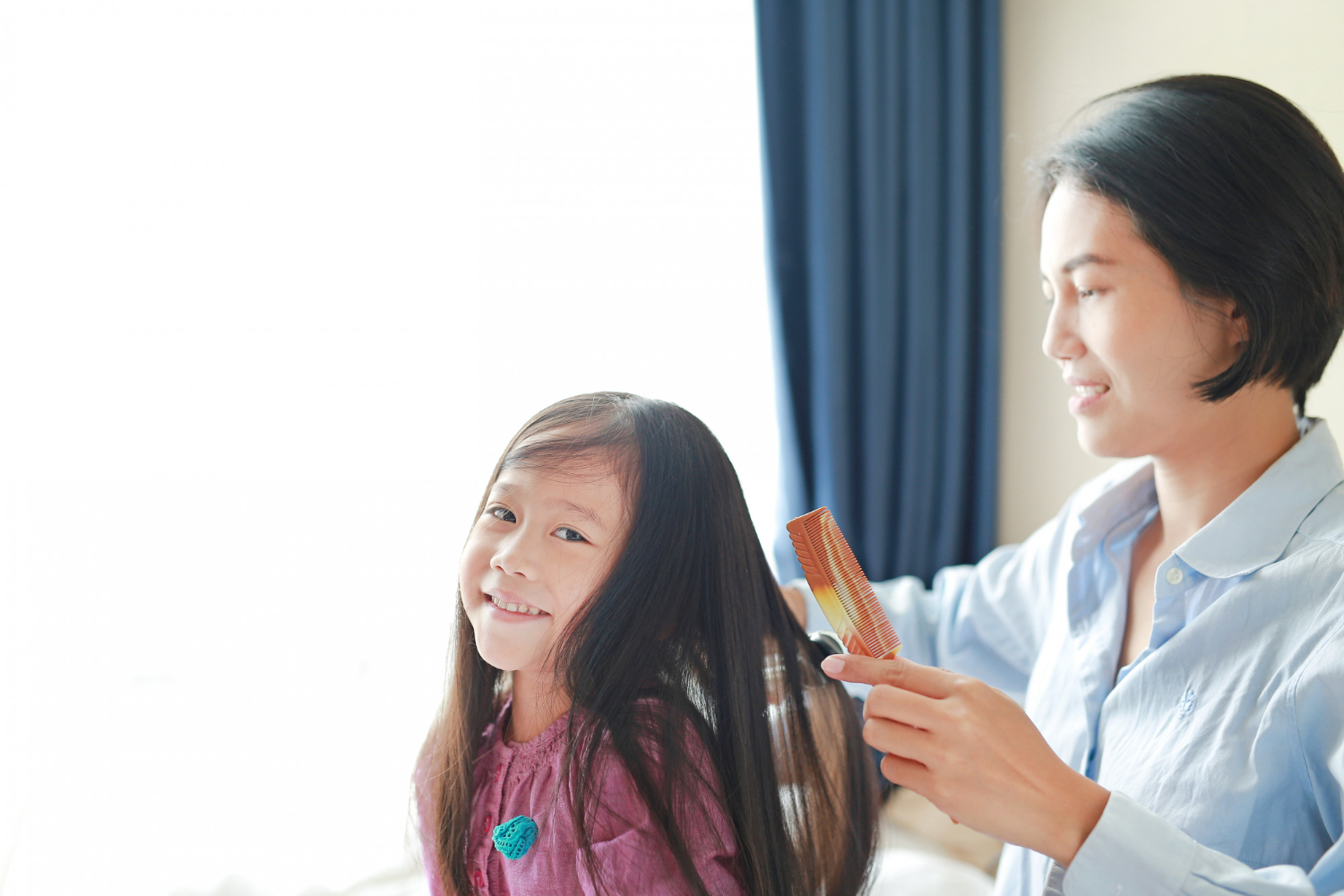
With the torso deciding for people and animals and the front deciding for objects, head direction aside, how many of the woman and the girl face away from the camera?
0

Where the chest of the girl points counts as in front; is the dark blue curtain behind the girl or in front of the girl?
behind

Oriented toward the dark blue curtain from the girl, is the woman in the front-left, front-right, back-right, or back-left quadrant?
front-right

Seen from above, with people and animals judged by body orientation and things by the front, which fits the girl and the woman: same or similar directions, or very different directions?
same or similar directions

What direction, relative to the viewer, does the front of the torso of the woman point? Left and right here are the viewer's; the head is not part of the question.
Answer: facing the viewer and to the left of the viewer

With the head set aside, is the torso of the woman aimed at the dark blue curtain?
no

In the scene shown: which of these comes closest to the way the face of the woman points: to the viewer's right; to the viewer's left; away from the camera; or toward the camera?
to the viewer's left
